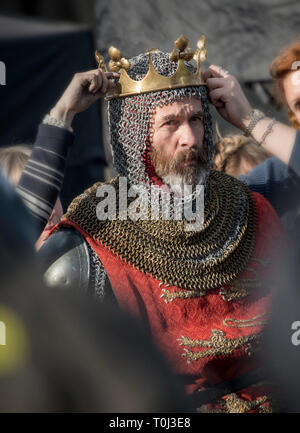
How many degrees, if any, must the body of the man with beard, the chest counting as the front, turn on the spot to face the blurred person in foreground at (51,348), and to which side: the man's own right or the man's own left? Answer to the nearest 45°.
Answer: approximately 45° to the man's own right

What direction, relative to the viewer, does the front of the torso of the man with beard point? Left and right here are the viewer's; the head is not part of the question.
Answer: facing the viewer and to the right of the viewer

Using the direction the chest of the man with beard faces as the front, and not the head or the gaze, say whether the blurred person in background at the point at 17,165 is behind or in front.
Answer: behind
